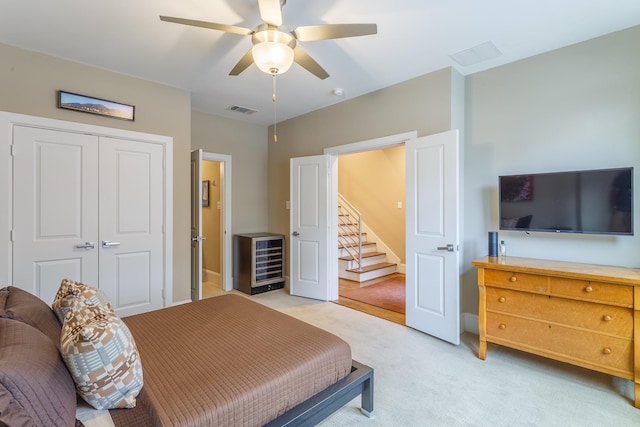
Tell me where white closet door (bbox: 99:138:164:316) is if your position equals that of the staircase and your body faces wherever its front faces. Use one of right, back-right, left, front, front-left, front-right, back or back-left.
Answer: right

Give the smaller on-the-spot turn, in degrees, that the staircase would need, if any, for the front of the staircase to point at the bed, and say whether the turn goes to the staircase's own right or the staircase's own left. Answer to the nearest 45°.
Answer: approximately 45° to the staircase's own right

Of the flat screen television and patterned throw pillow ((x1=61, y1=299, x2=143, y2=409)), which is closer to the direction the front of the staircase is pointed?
the flat screen television

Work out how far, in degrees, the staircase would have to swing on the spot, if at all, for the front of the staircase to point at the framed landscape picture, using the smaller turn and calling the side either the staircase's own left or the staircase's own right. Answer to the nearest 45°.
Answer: approximately 90° to the staircase's own right

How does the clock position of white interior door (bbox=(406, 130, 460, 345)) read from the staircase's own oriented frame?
The white interior door is roughly at 1 o'clock from the staircase.

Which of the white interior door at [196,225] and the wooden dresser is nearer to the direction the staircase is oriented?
the wooden dresser

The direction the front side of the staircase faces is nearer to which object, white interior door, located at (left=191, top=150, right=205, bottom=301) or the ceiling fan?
the ceiling fan

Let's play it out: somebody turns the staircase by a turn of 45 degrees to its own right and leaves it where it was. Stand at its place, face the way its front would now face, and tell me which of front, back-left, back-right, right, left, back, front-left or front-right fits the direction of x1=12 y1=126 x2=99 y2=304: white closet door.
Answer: front-right

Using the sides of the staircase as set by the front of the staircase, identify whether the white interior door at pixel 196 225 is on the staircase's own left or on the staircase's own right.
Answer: on the staircase's own right

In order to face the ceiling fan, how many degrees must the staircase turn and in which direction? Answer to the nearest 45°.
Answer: approximately 45° to its right

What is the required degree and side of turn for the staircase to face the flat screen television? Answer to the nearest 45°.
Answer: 0° — it already faces it

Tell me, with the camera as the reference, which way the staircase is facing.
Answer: facing the viewer and to the right of the viewer

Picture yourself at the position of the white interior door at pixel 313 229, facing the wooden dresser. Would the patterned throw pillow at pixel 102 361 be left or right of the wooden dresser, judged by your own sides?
right
